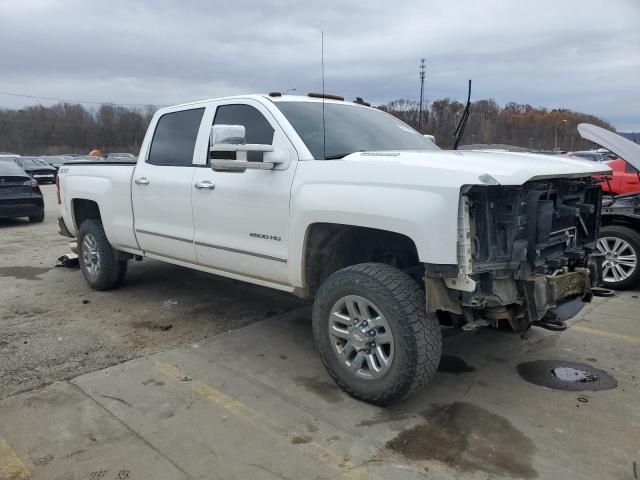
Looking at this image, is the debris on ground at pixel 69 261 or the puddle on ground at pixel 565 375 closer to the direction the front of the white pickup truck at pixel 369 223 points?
the puddle on ground

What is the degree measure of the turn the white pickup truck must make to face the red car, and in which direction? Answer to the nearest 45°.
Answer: approximately 90° to its left

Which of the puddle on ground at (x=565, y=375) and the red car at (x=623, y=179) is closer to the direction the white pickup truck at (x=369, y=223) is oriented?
the puddle on ground

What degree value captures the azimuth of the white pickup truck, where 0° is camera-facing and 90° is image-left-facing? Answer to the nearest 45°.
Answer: approximately 315°

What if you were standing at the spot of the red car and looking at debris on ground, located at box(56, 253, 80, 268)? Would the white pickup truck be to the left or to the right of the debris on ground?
left

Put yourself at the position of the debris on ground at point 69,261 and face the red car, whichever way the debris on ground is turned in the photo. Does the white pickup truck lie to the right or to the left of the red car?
right

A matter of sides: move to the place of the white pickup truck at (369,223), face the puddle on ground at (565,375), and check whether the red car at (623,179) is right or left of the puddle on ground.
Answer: left

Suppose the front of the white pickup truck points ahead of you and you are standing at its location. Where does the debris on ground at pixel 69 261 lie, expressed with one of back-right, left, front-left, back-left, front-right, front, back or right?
back
